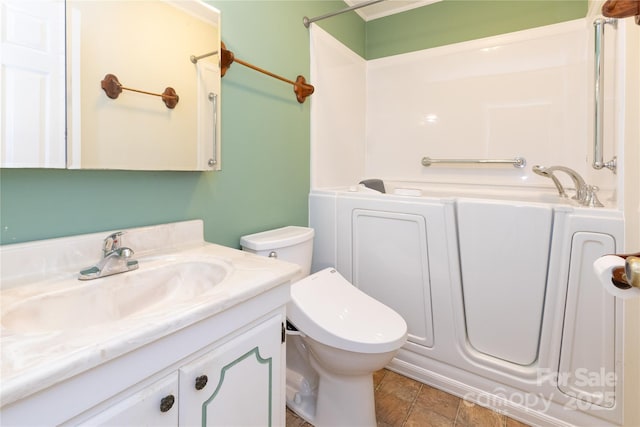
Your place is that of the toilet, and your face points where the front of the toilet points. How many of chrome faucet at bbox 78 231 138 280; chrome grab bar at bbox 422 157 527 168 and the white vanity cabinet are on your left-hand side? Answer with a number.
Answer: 1

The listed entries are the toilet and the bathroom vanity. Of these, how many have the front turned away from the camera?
0

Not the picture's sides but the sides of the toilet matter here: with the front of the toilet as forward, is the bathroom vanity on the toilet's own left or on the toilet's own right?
on the toilet's own right

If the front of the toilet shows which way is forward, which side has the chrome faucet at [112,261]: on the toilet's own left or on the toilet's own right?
on the toilet's own right

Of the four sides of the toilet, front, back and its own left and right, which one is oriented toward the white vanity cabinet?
right

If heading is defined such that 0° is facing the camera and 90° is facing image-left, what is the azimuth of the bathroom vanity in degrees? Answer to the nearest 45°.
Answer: approximately 315°

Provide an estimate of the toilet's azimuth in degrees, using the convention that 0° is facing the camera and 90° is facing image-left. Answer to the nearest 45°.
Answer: approximately 315°

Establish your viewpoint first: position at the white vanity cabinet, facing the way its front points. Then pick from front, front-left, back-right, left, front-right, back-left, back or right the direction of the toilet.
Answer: left
